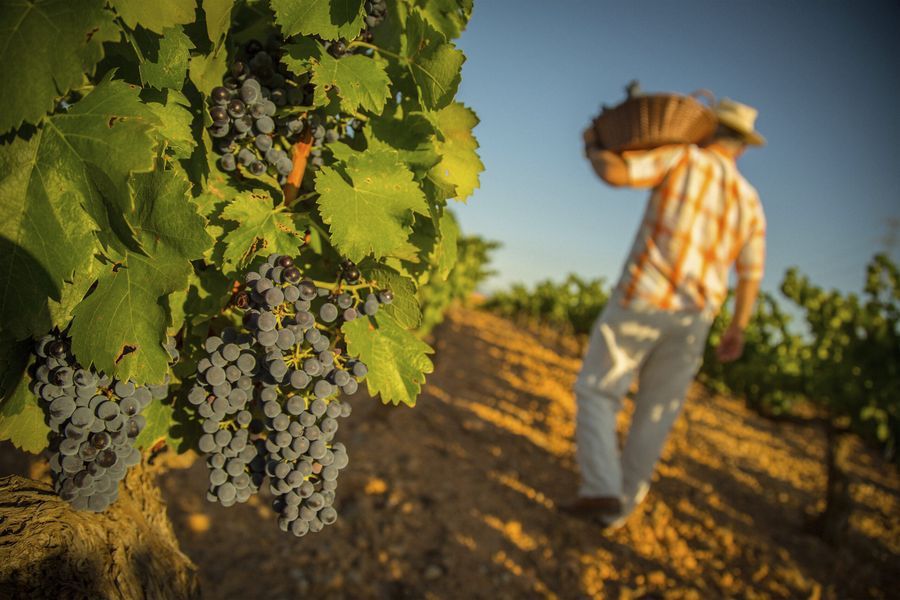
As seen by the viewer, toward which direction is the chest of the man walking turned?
away from the camera
